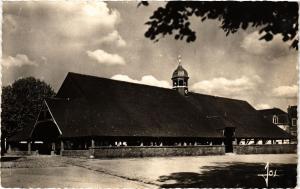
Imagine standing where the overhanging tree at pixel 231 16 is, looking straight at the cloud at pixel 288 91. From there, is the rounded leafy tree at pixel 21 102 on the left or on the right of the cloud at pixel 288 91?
left
